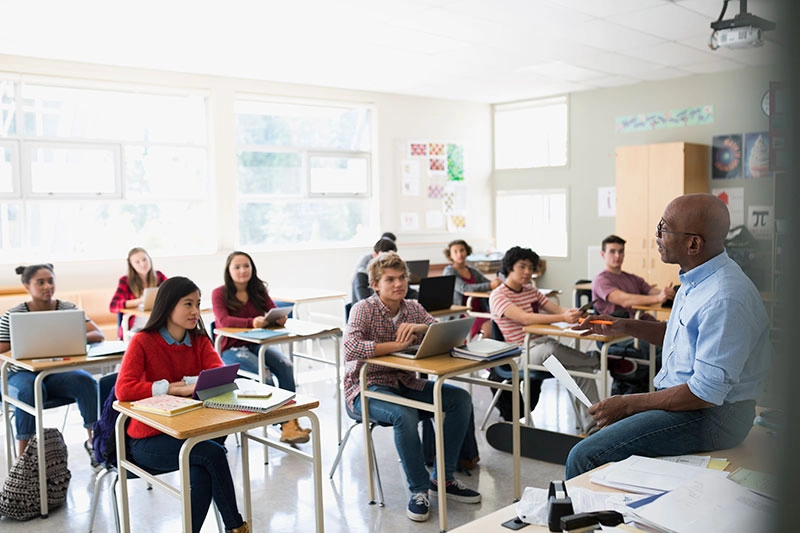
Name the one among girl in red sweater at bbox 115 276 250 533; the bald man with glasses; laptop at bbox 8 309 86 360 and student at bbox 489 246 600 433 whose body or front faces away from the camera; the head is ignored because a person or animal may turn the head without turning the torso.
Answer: the laptop

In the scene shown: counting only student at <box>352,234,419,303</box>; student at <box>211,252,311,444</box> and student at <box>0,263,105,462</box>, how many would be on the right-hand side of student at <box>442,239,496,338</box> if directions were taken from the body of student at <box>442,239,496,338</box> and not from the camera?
3

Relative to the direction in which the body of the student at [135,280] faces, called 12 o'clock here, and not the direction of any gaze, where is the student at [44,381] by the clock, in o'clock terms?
the student at [44,381] is roughly at 2 o'clock from the student at [135,280].

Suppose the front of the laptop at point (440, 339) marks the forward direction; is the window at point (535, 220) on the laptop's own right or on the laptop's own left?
on the laptop's own right

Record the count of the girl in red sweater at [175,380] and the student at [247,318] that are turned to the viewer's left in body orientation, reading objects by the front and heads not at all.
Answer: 0

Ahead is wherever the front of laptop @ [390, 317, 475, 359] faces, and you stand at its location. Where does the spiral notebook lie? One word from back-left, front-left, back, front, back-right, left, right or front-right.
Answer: left

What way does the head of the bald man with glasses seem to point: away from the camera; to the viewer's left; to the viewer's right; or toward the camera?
to the viewer's left

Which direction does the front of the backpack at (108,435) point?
to the viewer's left

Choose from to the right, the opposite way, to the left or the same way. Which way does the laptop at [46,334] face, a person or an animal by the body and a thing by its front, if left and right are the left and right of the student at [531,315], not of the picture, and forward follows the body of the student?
the opposite way

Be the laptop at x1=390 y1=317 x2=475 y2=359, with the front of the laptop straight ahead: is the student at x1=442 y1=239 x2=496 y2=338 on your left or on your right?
on your right

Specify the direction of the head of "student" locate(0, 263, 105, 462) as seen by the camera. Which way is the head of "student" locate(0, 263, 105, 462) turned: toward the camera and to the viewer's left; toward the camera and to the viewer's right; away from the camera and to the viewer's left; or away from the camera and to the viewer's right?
toward the camera and to the viewer's right

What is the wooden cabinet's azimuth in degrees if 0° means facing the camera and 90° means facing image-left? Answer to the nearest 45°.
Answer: approximately 45°

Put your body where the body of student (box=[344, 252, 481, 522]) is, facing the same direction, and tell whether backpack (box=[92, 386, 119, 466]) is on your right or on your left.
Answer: on your right

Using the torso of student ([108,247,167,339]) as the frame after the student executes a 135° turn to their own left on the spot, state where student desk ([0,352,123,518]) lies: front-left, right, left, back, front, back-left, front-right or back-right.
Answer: back

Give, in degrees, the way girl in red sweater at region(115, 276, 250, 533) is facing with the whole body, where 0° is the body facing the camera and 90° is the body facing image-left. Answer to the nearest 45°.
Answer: approximately 315°

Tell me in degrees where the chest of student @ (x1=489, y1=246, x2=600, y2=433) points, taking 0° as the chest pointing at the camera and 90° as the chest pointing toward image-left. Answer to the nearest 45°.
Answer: approximately 315°

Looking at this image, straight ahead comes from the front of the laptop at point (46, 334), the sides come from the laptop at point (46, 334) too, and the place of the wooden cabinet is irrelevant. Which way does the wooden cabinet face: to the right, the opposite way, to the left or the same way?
to the left

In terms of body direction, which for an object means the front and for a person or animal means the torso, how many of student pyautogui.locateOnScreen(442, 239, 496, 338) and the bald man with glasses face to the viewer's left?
1

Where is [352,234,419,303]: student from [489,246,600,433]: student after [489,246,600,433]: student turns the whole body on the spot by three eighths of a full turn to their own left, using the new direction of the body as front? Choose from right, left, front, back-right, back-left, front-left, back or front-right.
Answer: front-left

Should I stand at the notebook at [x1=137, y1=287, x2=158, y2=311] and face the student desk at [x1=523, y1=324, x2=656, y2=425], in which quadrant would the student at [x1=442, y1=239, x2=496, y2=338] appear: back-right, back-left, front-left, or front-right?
front-left

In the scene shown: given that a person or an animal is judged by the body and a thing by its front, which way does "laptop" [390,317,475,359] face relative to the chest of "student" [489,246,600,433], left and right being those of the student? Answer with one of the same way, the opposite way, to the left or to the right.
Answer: the opposite way

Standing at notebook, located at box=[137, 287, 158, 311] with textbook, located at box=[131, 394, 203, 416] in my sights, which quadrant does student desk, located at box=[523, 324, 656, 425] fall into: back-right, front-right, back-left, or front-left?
front-left
